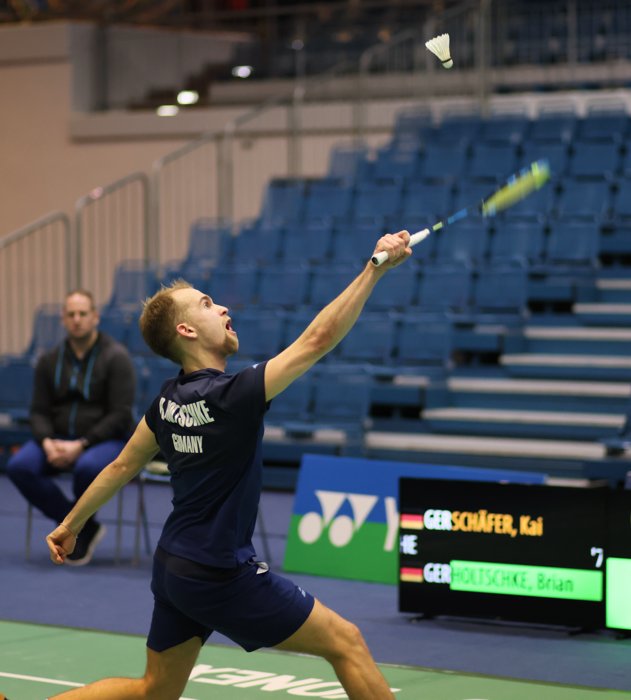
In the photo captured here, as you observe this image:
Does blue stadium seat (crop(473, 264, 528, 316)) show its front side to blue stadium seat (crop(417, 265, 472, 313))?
no

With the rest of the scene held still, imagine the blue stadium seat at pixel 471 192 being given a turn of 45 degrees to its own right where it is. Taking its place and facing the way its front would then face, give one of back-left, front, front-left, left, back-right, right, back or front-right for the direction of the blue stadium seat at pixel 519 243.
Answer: back-left

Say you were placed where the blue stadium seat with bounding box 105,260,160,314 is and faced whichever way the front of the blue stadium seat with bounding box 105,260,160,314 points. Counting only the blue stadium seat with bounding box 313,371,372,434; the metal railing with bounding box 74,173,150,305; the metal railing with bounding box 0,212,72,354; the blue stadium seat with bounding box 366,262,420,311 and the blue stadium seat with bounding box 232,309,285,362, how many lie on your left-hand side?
3

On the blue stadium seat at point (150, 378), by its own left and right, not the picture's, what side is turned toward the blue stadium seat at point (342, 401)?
left

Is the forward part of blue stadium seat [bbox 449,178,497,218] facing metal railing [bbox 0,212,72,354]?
no

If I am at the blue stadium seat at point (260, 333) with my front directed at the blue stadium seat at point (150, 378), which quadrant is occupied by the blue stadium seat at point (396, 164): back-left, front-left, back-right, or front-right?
back-right

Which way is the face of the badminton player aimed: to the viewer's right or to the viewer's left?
to the viewer's right

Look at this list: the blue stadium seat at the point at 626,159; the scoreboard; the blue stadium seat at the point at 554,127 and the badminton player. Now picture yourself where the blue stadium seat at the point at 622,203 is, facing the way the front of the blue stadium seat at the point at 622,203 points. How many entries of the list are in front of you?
2

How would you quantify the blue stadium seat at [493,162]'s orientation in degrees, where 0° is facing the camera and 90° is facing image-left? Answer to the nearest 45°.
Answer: approximately 0°

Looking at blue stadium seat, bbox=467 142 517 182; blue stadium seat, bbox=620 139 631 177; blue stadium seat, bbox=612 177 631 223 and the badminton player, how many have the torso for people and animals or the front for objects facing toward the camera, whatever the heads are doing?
3

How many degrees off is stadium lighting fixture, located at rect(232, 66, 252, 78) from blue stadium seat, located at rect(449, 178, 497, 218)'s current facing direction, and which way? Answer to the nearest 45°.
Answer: approximately 90° to its right

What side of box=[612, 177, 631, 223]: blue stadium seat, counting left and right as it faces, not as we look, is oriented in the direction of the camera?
front

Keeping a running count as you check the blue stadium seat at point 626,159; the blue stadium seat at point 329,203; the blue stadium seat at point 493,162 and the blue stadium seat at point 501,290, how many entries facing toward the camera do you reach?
4

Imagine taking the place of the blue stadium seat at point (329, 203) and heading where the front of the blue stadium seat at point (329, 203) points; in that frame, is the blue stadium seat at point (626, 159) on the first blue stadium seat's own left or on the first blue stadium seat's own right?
on the first blue stadium seat's own left

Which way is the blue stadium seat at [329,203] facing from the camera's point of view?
toward the camera

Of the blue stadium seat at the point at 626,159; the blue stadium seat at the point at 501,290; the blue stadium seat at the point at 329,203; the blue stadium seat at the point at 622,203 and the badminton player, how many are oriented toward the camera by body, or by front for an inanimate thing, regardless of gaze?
4

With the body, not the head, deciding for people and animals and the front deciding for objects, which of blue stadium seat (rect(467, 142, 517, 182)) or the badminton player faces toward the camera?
the blue stadium seat

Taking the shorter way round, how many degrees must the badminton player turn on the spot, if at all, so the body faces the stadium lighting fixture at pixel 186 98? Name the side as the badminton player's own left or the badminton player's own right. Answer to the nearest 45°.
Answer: approximately 45° to the badminton player's own left

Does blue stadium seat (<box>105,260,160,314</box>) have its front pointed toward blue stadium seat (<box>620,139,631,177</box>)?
no
